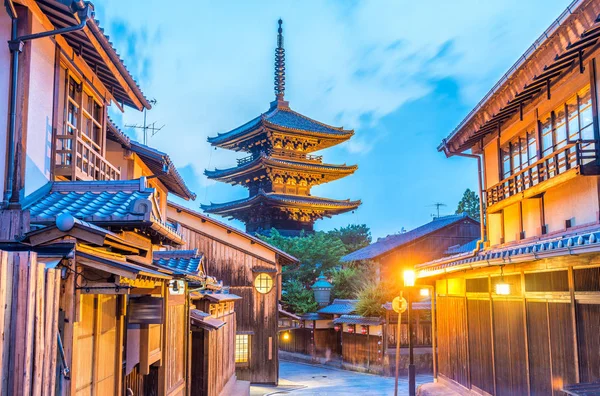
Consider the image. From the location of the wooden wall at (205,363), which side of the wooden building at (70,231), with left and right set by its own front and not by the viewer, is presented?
left

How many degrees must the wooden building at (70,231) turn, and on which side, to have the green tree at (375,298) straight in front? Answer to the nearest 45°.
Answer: approximately 45° to its left

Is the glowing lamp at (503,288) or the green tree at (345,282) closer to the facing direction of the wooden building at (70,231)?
the glowing lamp

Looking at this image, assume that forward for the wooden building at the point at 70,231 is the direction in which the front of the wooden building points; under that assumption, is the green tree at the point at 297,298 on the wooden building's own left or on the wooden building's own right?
on the wooden building's own left

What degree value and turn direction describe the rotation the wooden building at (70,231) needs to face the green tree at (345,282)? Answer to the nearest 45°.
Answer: approximately 45° to its left

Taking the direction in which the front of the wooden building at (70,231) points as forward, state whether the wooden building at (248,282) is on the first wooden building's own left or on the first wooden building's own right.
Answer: on the first wooden building's own left

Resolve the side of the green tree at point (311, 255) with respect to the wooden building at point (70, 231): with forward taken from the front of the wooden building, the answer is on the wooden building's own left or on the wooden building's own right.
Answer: on the wooden building's own left

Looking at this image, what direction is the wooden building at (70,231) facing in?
to the viewer's right

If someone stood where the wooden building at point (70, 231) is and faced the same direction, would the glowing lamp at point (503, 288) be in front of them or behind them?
in front
